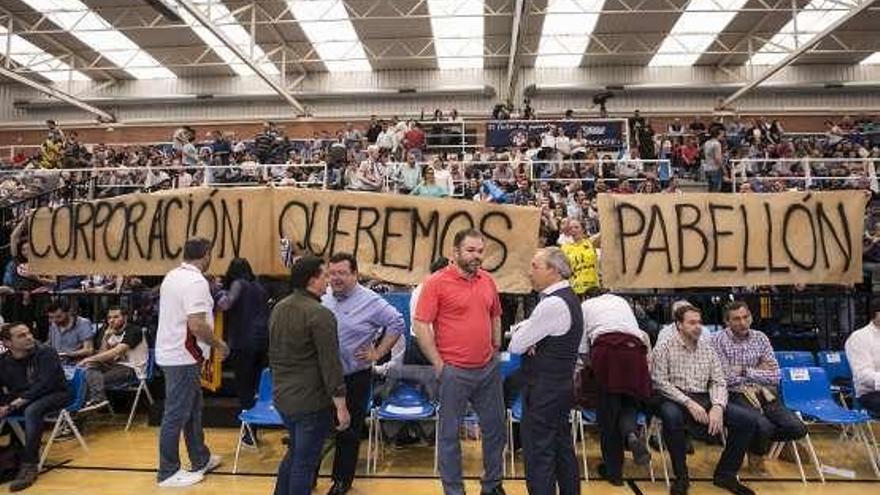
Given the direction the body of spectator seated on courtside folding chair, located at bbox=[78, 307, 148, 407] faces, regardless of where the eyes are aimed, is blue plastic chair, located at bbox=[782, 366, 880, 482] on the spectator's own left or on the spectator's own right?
on the spectator's own left

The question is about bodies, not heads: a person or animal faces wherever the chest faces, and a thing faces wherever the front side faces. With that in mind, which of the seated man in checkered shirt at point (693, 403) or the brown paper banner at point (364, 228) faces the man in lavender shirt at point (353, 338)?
the brown paper banner

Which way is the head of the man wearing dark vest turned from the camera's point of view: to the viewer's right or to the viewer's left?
to the viewer's left

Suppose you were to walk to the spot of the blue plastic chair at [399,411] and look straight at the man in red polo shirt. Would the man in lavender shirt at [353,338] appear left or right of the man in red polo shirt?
right

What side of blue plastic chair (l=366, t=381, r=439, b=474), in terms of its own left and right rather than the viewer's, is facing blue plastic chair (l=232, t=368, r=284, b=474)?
right

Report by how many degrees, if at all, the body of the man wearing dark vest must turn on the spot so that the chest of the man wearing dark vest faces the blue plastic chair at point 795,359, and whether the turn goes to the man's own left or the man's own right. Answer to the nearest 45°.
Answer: approximately 135° to the man's own right

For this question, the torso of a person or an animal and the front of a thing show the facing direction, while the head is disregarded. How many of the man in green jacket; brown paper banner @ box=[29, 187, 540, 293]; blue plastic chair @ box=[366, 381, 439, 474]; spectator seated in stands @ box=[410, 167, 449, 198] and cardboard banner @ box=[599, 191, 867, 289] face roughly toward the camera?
4

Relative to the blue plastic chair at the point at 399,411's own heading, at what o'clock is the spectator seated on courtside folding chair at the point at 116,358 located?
The spectator seated on courtside folding chair is roughly at 4 o'clock from the blue plastic chair.
